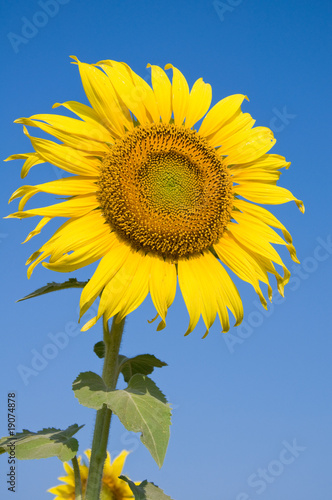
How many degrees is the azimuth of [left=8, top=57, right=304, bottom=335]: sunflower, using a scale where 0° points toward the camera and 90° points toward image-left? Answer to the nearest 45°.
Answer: approximately 0°
